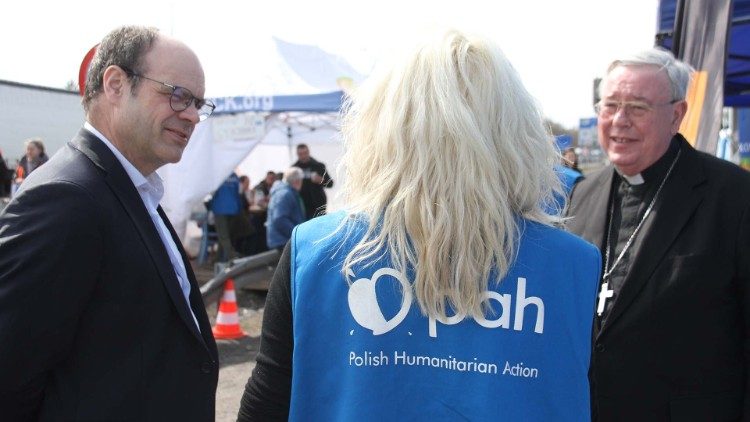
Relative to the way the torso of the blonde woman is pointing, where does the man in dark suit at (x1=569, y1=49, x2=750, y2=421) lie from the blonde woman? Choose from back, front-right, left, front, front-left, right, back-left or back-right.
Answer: front-right

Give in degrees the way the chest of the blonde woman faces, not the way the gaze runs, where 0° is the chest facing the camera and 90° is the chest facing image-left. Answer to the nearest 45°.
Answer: approximately 180°

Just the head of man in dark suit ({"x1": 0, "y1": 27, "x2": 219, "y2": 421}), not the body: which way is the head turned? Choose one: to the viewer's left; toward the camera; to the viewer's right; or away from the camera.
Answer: to the viewer's right

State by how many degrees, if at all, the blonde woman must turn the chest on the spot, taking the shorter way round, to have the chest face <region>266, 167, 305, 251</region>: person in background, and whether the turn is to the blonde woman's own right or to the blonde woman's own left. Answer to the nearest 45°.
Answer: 0° — they already face them

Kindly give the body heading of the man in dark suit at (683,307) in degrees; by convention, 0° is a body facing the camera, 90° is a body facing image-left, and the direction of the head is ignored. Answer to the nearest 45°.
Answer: approximately 45°

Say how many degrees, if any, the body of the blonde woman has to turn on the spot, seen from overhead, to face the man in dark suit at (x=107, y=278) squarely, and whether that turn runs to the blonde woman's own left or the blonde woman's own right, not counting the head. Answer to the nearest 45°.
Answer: approximately 90° to the blonde woman's own left

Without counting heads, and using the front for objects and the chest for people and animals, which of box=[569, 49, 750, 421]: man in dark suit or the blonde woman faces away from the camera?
the blonde woman

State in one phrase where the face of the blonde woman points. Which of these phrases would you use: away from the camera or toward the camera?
away from the camera

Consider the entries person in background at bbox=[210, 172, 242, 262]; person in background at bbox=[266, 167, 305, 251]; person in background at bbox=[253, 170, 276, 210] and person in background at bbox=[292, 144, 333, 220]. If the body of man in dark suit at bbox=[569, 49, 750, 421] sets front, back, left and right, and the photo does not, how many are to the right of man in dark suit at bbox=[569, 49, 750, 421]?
4

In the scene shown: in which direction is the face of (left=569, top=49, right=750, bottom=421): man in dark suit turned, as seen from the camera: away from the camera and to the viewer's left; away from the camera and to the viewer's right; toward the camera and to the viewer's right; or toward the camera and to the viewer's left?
toward the camera and to the viewer's left

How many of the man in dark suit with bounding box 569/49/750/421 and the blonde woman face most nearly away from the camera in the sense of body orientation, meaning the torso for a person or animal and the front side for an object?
1

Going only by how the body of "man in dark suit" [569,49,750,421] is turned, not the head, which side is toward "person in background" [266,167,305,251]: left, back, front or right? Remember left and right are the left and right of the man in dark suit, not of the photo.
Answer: right

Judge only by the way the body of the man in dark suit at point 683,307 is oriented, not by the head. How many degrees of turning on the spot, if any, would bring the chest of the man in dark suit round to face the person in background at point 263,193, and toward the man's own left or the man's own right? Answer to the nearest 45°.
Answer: approximately 90° to the man's own right
